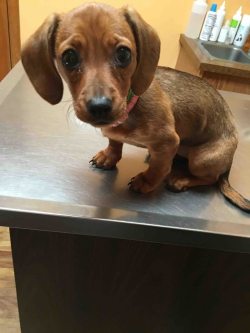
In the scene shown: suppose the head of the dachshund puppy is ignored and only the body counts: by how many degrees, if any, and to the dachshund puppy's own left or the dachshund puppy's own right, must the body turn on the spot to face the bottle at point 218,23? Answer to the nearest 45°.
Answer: approximately 135° to the dachshund puppy's own right

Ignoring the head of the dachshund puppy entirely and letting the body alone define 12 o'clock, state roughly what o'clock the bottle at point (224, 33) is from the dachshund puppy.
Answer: The bottle is roughly at 5 o'clock from the dachshund puppy.

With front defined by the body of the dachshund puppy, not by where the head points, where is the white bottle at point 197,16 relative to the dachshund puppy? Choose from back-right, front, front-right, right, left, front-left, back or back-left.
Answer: back-right

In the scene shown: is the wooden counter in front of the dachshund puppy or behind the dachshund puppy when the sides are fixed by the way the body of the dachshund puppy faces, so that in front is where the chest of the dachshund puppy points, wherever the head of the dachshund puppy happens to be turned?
behind

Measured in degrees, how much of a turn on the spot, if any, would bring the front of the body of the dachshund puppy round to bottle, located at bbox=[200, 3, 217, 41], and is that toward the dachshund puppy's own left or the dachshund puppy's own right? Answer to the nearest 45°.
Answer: approximately 135° to the dachshund puppy's own right

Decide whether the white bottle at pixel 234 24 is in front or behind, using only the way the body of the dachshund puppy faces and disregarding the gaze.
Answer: behind

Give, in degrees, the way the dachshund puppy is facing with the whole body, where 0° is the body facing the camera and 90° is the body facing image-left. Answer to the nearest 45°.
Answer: approximately 45°
